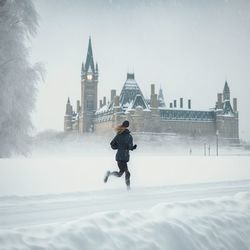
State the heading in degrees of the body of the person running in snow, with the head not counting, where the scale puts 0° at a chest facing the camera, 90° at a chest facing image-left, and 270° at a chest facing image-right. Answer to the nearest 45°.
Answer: approximately 225°

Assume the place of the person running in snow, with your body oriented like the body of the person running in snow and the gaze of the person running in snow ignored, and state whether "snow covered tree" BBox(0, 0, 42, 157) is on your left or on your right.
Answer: on your left
